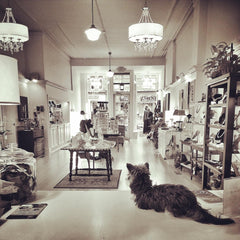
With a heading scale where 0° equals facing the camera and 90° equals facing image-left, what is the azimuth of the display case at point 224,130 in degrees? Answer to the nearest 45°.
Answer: approximately 45°

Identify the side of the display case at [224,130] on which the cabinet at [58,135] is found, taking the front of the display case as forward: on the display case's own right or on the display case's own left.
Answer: on the display case's own right

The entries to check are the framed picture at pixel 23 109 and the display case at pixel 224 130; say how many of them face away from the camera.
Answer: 0

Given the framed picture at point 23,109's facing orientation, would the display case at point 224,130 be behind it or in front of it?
in front

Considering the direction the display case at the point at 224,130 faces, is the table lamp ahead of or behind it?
ahead

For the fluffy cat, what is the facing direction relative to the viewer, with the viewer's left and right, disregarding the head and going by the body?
facing away from the viewer and to the left of the viewer

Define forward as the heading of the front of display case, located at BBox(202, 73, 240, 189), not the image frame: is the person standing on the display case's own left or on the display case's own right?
on the display case's own right

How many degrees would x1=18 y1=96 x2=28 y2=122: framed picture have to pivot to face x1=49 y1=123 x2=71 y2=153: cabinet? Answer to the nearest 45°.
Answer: approximately 90° to its left

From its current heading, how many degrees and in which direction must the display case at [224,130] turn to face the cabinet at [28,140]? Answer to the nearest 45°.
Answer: approximately 45° to its right

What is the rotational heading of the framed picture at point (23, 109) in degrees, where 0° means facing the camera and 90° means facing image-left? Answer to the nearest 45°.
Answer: approximately 315°

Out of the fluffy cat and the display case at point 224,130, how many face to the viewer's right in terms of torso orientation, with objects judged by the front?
0

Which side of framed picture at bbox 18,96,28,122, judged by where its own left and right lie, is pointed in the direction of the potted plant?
front
